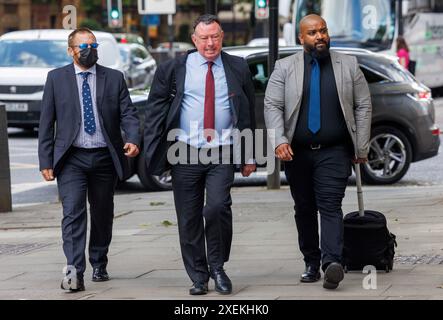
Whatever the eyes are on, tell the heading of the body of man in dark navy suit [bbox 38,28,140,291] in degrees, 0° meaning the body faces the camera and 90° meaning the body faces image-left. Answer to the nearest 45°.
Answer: approximately 0°

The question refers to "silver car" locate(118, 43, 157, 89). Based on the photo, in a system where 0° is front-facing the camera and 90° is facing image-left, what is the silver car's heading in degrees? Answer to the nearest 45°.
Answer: approximately 315°

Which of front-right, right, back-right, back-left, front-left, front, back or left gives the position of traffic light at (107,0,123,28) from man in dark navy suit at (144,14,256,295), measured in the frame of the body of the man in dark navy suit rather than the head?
back

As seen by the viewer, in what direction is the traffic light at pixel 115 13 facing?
toward the camera

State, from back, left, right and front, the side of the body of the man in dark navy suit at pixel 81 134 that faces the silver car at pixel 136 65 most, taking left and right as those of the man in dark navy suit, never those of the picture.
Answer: back

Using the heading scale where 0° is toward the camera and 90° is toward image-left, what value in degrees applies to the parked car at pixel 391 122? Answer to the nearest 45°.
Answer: approximately 90°

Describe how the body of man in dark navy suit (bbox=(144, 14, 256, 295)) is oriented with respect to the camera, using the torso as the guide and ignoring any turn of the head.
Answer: toward the camera

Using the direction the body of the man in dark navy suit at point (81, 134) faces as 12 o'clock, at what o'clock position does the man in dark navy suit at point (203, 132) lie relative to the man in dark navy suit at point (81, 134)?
the man in dark navy suit at point (203, 132) is roughly at 10 o'clock from the man in dark navy suit at point (81, 134).
